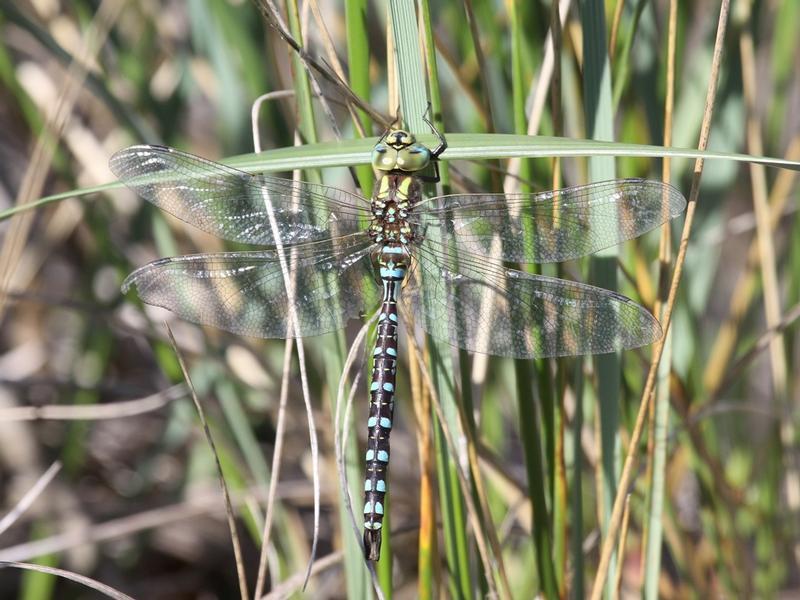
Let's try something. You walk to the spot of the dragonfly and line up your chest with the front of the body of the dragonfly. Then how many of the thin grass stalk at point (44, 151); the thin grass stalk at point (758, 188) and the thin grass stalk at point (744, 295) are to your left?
1

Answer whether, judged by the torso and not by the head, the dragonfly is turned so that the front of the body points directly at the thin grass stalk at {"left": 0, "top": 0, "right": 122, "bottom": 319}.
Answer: no

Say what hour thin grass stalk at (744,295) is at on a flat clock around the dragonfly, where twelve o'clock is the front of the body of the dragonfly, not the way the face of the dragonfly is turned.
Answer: The thin grass stalk is roughly at 2 o'clock from the dragonfly.

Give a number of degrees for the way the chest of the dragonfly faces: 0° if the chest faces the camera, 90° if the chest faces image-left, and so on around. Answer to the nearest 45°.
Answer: approximately 180°
